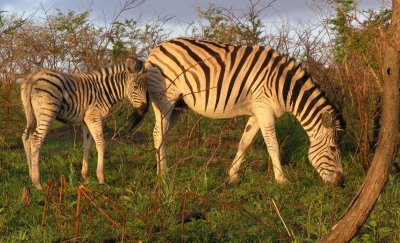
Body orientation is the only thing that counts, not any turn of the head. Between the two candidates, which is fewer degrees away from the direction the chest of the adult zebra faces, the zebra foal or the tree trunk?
the tree trunk

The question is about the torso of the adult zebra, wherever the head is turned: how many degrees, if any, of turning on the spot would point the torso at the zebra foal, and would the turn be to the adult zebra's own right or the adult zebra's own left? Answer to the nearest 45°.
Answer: approximately 180°

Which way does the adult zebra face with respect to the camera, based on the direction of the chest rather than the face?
to the viewer's right

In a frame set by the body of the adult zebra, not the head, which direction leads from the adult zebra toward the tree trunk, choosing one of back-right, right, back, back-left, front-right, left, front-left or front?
right
